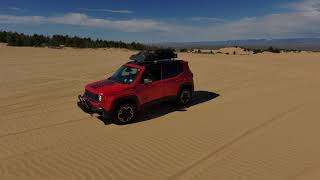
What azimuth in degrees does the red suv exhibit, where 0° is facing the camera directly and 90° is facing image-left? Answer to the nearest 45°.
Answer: approximately 45°
